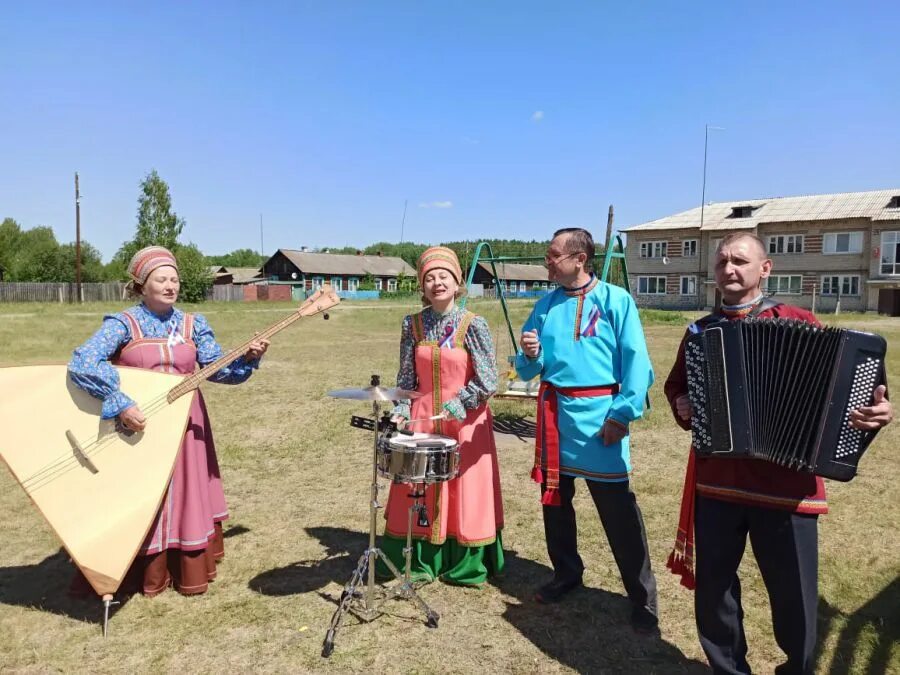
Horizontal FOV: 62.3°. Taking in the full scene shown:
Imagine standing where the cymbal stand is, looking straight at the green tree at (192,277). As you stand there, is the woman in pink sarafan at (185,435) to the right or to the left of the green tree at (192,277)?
left

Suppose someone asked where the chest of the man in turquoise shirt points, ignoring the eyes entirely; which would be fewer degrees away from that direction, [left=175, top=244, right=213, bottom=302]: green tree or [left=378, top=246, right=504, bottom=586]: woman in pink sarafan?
the woman in pink sarafan

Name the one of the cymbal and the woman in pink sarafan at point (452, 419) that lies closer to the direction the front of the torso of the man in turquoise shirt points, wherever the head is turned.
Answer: the cymbal

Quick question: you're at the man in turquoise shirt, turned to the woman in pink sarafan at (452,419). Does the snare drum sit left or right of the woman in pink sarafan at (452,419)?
left

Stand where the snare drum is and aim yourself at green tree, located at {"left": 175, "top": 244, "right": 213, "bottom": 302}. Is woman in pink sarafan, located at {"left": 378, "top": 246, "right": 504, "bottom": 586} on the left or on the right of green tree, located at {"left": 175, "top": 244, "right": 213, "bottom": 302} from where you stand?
right

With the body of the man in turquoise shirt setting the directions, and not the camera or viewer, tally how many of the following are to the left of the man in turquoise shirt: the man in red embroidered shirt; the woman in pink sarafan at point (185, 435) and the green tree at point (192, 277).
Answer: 1

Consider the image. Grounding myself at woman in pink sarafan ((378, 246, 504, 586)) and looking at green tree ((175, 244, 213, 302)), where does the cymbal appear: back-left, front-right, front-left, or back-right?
back-left

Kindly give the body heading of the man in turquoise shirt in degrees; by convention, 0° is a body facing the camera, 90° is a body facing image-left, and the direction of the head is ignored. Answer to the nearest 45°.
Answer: approximately 45°

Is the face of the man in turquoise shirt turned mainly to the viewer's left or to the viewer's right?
to the viewer's left

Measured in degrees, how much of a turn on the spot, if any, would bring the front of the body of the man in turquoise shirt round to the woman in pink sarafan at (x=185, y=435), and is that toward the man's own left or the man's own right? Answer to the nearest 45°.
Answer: approximately 45° to the man's own right

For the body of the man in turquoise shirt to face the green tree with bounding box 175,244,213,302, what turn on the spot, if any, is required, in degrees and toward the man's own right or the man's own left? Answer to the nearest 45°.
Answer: approximately 90° to the man's own right

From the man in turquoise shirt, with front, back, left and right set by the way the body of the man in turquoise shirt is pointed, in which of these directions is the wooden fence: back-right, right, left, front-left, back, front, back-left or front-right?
right

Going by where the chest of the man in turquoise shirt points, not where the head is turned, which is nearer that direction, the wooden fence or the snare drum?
the snare drum

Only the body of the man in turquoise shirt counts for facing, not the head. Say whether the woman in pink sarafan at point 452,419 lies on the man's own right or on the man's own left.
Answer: on the man's own right
